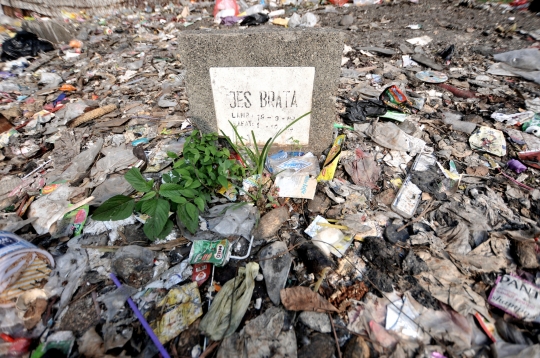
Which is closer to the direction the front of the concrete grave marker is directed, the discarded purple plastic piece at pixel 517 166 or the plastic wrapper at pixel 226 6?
the discarded purple plastic piece

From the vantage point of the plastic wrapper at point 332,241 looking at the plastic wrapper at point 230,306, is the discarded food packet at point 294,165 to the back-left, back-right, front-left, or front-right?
back-right

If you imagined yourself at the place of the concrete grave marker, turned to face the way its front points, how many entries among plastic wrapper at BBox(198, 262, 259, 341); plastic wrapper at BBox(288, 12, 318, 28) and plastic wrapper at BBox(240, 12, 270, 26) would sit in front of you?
1

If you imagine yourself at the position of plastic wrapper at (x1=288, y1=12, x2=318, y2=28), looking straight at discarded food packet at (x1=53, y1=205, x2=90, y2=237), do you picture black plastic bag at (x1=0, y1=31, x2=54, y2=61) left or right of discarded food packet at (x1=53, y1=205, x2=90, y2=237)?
right

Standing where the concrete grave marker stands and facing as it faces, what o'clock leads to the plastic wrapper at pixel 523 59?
The plastic wrapper is roughly at 8 o'clock from the concrete grave marker.

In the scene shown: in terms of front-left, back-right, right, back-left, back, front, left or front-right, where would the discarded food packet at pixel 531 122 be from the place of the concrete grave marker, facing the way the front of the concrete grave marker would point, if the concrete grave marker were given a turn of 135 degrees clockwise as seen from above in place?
back-right

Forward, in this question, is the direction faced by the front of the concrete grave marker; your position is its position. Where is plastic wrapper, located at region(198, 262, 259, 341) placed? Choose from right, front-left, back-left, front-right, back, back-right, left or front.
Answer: front

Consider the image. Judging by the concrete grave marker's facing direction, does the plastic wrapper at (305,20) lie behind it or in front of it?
behind

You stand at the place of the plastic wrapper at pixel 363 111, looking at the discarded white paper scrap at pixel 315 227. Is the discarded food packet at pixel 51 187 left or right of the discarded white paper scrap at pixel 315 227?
right

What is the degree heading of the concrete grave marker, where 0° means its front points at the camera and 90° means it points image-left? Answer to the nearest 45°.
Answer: approximately 0°

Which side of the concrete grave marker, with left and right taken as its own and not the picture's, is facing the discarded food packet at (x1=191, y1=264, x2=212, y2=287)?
front

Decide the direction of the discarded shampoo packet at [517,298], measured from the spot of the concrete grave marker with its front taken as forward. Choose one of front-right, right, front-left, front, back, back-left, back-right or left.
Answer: front-left

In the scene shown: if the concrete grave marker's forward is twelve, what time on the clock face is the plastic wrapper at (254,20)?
The plastic wrapper is roughly at 6 o'clock from the concrete grave marker.
